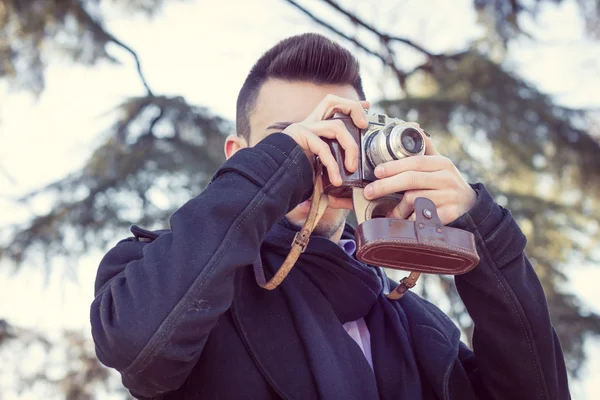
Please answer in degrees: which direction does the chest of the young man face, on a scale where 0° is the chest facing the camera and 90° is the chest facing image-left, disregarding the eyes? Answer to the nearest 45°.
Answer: approximately 315°
